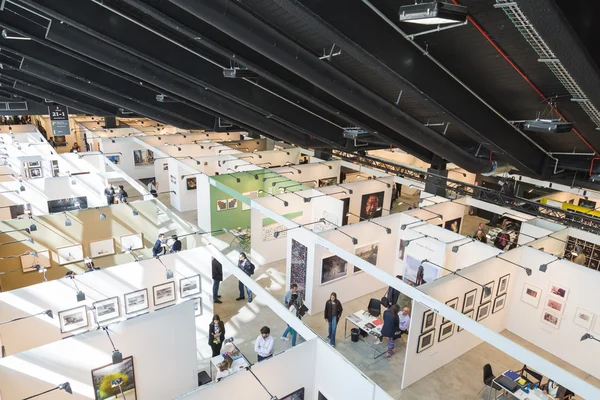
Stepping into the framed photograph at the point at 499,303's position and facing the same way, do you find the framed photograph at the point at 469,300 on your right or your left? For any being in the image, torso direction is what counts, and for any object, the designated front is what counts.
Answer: on your right

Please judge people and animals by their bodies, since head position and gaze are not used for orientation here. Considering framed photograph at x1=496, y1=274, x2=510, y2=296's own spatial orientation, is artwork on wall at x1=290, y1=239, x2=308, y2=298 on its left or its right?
on its right

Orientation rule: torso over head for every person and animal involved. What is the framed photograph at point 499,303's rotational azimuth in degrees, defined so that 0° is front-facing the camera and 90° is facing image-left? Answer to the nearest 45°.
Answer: approximately 315°

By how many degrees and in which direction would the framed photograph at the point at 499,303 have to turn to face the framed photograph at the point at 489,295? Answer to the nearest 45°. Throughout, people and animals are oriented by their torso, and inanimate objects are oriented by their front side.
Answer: approximately 45° to its right

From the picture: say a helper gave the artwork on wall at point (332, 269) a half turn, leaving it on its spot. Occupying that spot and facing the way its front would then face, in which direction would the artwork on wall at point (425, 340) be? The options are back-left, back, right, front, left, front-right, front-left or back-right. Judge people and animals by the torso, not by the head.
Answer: back

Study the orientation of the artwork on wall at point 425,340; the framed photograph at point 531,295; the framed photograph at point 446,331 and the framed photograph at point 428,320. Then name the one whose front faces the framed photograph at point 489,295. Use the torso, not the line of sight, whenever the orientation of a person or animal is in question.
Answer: the framed photograph at point 531,295

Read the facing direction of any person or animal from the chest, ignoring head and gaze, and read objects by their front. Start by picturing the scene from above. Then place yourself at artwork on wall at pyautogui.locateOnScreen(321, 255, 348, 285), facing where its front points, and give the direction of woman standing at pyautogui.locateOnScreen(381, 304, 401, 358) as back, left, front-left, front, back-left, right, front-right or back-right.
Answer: front

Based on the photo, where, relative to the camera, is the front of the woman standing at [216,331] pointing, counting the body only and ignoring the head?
toward the camera

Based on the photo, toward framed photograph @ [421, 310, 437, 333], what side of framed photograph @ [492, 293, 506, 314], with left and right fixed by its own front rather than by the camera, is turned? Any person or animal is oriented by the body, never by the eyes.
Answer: right

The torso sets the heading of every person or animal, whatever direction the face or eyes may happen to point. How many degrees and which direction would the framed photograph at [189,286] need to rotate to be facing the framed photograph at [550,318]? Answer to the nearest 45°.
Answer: approximately 45° to its left

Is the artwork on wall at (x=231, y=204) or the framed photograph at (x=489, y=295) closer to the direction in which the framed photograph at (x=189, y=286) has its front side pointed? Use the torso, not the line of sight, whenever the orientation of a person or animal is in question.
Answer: the framed photograph

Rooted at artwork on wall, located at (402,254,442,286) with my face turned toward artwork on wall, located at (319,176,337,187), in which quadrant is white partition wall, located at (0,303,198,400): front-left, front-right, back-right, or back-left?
back-left

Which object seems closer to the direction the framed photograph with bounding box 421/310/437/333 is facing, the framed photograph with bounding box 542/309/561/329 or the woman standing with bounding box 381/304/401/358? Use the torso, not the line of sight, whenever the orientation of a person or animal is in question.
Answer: the framed photograph

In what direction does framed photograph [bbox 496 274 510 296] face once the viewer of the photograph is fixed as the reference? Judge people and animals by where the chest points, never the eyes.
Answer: facing the viewer and to the right of the viewer

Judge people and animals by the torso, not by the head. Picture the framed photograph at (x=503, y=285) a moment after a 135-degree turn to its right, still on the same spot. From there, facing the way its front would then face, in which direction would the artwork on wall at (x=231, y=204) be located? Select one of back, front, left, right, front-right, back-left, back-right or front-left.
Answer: front

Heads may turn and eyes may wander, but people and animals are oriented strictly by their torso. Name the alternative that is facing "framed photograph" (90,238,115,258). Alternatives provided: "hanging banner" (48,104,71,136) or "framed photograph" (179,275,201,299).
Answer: the hanging banner

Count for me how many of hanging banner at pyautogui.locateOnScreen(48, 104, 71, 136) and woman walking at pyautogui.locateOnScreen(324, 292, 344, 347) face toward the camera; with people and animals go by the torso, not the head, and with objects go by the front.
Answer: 2
